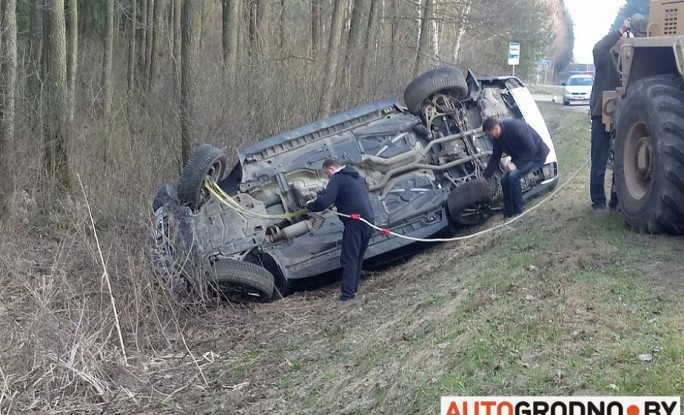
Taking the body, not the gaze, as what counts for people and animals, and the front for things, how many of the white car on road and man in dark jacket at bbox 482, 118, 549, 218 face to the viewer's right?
0

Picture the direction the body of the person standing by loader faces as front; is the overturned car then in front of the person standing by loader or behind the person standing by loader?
behind

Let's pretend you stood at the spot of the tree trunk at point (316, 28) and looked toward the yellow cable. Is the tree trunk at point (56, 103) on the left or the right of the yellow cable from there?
right

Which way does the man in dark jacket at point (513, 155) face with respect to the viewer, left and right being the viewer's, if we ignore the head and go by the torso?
facing to the left of the viewer

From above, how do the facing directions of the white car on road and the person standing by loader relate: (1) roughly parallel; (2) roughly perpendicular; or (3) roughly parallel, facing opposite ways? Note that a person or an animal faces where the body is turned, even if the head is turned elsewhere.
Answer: roughly perpendicular

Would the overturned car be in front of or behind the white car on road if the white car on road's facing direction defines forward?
in front

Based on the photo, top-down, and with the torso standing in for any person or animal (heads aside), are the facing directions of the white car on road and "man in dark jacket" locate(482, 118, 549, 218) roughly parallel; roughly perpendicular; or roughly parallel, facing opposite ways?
roughly perpendicular

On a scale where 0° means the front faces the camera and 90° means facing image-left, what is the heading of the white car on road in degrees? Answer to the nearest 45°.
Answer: approximately 0°

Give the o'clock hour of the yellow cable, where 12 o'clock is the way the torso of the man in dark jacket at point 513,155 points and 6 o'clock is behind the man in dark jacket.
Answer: The yellow cable is roughly at 11 o'clock from the man in dark jacket.

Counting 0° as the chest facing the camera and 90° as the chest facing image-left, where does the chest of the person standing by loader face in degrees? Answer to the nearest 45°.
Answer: approximately 270°
